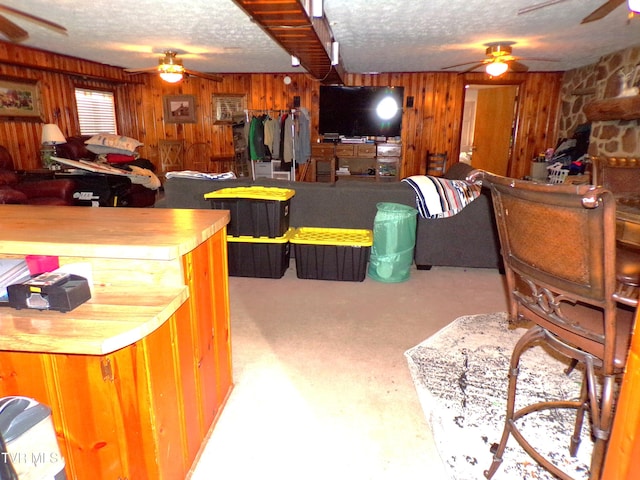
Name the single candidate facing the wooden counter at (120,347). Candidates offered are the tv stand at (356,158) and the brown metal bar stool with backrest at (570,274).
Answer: the tv stand

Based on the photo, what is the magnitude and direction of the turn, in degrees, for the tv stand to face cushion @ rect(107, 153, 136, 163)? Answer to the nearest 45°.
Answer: approximately 90° to its right

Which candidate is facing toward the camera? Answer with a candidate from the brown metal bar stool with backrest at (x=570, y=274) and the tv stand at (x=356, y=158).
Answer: the tv stand

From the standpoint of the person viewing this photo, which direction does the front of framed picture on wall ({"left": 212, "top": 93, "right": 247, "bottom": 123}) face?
facing the viewer

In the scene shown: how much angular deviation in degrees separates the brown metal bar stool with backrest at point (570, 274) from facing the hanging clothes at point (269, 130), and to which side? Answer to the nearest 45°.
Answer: approximately 90° to its left

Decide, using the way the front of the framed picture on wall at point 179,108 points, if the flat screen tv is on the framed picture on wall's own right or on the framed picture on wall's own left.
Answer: on the framed picture on wall's own left

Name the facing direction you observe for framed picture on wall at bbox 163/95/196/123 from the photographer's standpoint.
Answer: facing the viewer

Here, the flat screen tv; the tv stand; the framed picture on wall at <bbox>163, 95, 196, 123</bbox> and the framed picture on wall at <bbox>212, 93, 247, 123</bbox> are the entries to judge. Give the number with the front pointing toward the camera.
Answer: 4

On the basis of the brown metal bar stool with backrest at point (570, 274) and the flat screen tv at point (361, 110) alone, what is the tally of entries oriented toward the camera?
1

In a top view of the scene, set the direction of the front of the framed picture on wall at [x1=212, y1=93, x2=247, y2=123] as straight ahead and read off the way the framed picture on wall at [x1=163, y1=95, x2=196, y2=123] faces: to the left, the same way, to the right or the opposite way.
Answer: the same way

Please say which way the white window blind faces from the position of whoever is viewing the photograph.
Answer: facing the viewer and to the right of the viewer

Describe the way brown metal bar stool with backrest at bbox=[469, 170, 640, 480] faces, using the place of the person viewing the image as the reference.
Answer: facing away from the viewer and to the right of the viewer

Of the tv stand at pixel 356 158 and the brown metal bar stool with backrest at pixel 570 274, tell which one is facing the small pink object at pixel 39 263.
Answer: the tv stand

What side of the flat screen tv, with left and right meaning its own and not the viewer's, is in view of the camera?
front

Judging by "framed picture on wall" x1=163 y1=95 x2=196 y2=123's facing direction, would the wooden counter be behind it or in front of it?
in front

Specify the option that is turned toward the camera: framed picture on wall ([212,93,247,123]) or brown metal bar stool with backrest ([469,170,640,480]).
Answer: the framed picture on wall

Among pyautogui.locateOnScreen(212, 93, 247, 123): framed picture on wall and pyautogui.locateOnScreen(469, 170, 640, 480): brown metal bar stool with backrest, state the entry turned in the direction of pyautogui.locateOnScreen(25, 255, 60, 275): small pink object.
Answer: the framed picture on wall

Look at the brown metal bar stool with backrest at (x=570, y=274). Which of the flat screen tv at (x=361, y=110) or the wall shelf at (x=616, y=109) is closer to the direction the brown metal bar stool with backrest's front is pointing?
the wall shelf

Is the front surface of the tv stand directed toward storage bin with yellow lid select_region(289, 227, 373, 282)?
yes

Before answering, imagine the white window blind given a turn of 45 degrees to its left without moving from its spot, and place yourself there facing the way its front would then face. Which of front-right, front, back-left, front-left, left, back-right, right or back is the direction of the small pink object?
right

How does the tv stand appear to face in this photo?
toward the camera

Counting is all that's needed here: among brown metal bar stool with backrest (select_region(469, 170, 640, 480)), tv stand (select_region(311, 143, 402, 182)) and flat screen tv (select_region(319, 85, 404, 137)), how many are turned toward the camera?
2
